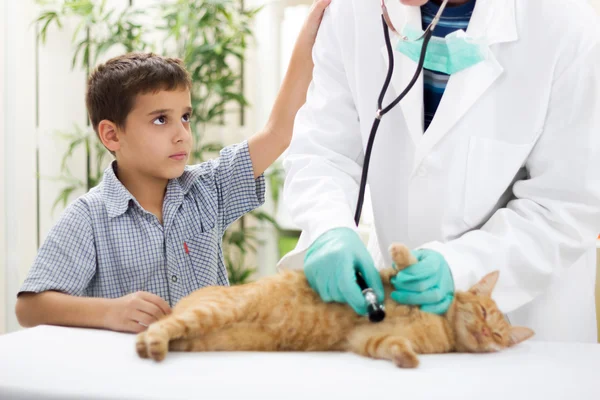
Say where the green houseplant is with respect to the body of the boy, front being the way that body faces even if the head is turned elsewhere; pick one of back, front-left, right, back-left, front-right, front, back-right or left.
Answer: back-left

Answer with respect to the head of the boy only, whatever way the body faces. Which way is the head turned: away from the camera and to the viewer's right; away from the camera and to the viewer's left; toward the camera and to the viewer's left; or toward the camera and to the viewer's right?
toward the camera and to the viewer's right

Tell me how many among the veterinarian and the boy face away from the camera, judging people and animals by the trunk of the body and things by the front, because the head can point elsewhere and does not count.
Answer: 0

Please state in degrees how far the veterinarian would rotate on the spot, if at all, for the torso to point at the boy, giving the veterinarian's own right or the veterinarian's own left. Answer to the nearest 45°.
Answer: approximately 45° to the veterinarian's own right

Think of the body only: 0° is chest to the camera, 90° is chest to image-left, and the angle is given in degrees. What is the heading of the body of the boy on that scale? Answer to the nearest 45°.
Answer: approximately 315°
